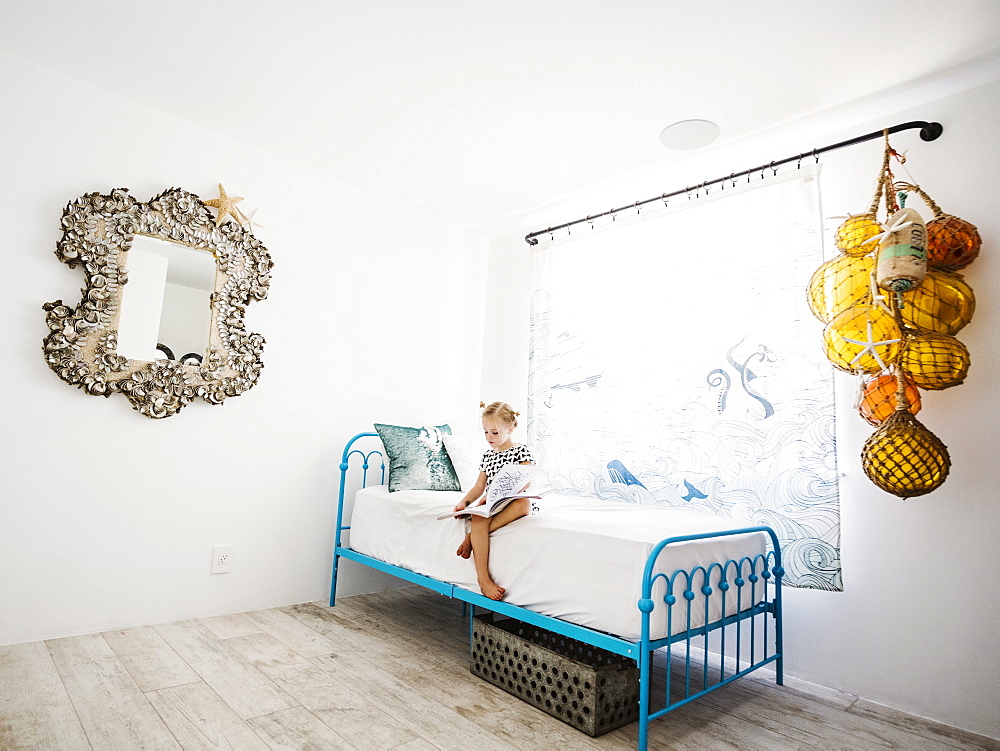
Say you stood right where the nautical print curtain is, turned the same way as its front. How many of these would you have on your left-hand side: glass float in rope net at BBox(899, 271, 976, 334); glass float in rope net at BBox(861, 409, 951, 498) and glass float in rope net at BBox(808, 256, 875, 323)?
3

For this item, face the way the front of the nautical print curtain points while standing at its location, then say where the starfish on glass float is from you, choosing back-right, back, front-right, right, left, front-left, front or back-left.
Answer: left

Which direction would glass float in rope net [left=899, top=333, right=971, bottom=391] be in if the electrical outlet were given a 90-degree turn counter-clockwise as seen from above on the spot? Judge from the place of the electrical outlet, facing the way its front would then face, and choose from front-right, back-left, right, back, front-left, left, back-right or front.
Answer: front-right

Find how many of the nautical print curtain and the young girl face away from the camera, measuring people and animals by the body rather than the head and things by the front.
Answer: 0

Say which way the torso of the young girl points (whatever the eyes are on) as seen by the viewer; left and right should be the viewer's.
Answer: facing the viewer and to the left of the viewer

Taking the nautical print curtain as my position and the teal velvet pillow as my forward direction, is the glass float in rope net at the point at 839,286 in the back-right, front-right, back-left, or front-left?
back-left

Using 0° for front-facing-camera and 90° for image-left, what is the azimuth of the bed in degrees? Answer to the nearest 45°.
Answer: approximately 315°

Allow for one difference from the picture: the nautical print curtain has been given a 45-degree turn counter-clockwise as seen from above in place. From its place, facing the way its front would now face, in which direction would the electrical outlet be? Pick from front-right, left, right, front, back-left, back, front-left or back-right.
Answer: right

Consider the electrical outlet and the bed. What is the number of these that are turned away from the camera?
0

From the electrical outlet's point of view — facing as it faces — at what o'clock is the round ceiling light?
The round ceiling light is roughly at 10 o'clock from the electrical outlet.

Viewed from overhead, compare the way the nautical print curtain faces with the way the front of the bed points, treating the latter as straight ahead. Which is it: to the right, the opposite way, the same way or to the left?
to the right

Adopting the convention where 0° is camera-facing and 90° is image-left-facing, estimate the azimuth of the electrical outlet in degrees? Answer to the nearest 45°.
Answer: approximately 0°
